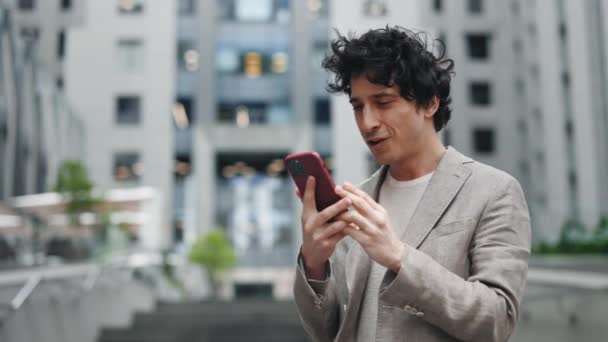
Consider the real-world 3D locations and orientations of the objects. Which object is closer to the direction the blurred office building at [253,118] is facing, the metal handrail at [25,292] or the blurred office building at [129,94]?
the metal handrail

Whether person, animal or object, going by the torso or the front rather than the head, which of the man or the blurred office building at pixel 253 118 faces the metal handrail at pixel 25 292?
the blurred office building

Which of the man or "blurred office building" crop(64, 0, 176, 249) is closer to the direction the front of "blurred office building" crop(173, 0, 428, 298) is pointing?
the man

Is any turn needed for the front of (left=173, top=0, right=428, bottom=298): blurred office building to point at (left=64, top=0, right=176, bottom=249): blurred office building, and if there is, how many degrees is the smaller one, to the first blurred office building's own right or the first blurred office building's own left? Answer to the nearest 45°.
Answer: approximately 45° to the first blurred office building's own right

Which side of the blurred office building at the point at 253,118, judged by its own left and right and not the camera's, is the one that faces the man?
front

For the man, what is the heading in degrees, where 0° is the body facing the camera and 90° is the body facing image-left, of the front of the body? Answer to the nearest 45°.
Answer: approximately 45°

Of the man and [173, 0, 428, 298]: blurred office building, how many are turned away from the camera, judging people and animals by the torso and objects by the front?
0

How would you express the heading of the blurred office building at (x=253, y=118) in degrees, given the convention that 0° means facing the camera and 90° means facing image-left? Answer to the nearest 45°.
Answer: approximately 0°

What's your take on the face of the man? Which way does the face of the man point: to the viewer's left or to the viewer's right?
to the viewer's left

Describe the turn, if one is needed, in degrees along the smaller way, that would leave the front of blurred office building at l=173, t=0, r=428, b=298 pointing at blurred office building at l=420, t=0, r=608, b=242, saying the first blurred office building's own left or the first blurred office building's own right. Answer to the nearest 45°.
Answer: approximately 45° to the first blurred office building's own left

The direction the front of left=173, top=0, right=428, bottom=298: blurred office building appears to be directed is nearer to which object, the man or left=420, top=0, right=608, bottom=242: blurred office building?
the man

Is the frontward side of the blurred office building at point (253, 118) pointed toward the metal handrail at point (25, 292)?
yes
